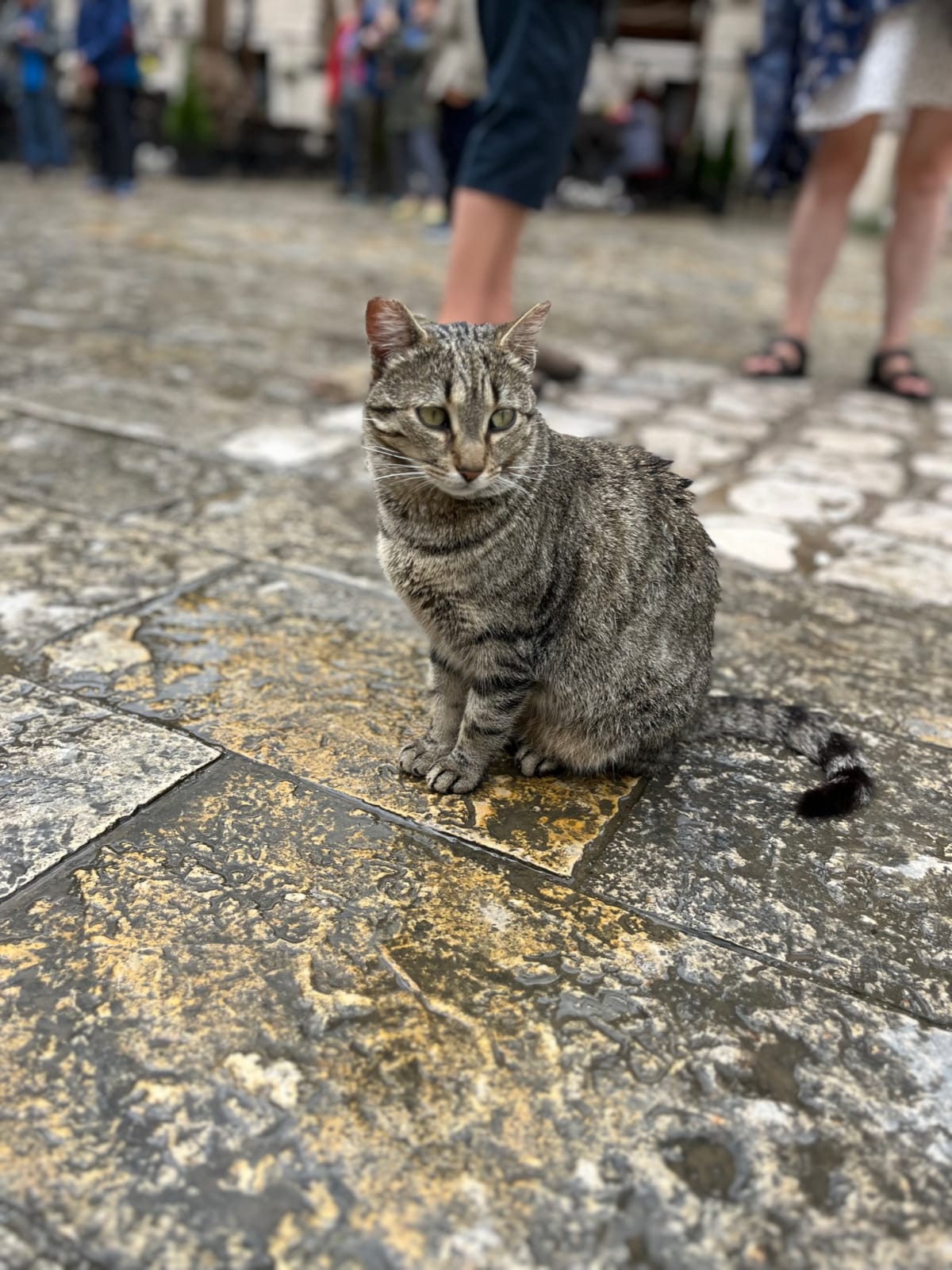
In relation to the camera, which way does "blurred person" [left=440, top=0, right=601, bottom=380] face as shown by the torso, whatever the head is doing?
to the viewer's right

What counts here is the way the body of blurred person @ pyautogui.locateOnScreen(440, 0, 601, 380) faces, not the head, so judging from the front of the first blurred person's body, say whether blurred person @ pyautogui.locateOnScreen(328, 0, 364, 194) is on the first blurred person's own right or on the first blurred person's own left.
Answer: on the first blurred person's own left

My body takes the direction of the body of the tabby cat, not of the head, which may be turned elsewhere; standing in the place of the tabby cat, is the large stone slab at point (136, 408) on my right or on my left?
on my right

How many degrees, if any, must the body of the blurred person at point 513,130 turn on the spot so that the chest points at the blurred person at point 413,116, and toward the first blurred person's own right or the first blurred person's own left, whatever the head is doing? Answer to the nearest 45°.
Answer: approximately 90° to the first blurred person's own left

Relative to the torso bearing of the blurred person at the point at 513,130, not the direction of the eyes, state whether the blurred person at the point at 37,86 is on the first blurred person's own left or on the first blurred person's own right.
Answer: on the first blurred person's own left

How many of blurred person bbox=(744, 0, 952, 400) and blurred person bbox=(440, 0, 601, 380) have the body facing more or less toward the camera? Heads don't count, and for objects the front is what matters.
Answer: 1

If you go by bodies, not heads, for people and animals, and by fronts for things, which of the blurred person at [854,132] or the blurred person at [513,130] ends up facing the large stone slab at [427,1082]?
the blurred person at [854,132]

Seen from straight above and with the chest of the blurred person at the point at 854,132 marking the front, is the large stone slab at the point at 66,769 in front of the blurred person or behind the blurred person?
in front

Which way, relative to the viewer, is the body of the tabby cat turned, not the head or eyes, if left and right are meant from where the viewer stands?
facing the viewer and to the left of the viewer

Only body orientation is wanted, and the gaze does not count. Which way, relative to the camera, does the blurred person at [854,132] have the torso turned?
toward the camera

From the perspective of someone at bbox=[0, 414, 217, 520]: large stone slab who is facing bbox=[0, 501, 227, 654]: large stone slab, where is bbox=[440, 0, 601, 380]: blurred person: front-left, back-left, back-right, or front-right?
back-left

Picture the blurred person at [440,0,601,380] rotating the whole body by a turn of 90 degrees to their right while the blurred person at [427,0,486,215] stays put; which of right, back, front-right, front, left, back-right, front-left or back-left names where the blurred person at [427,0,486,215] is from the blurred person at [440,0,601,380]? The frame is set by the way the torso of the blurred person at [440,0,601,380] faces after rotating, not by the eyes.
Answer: back

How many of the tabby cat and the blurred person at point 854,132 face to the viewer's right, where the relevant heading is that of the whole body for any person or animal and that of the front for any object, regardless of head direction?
0
